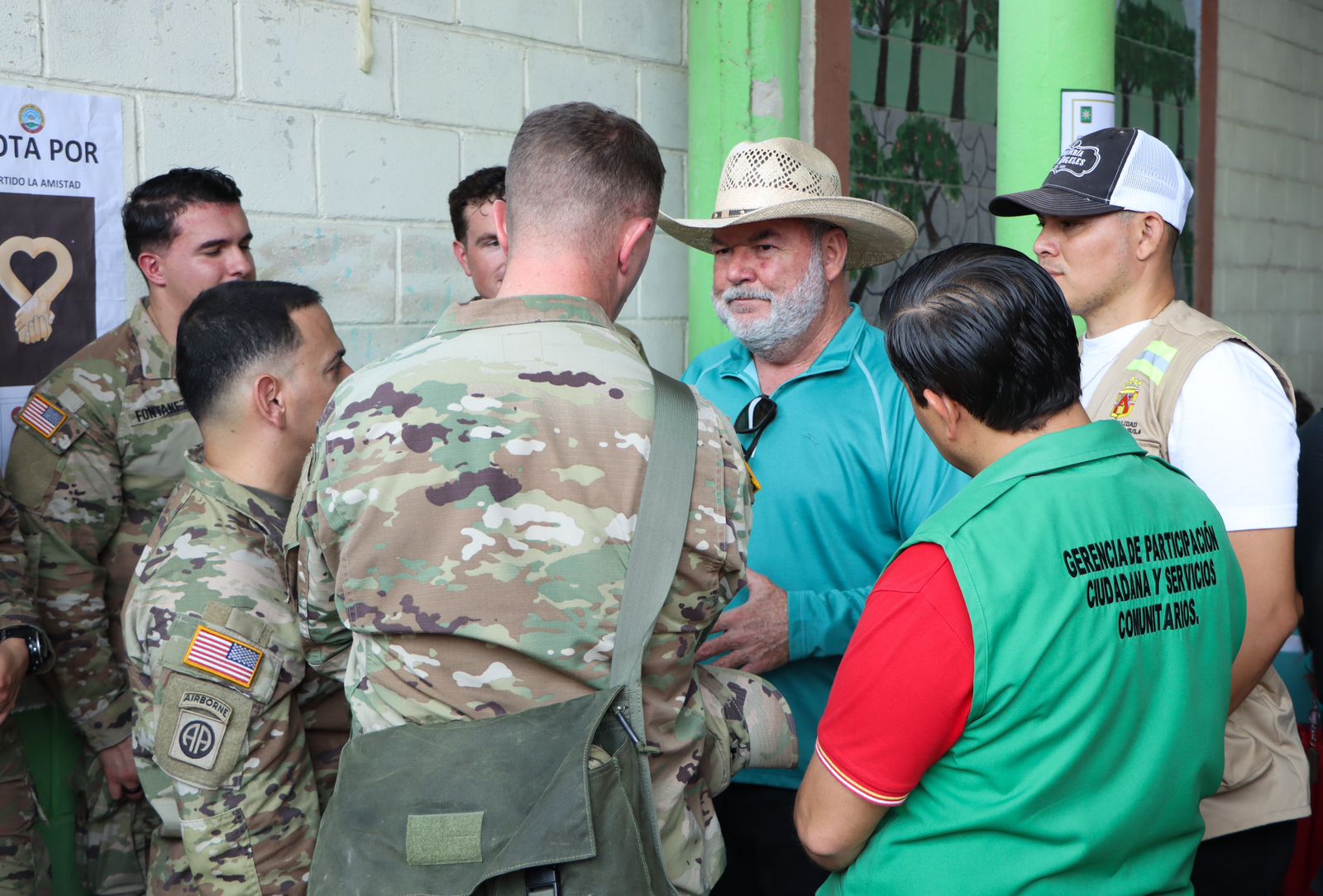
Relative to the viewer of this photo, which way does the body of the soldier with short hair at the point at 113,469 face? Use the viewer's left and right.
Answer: facing the viewer and to the right of the viewer

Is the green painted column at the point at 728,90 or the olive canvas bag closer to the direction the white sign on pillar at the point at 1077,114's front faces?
the olive canvas bag

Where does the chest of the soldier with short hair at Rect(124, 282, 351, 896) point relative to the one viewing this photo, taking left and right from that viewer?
facing to the right of the viewer

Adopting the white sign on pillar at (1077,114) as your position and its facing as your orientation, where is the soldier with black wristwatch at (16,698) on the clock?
The soldier with black wristwatch is roughly at 2 o'clock from the white sign on pillar.

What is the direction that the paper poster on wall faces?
toward the camera

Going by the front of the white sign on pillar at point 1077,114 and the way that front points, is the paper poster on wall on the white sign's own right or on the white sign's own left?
on the white sign's own right

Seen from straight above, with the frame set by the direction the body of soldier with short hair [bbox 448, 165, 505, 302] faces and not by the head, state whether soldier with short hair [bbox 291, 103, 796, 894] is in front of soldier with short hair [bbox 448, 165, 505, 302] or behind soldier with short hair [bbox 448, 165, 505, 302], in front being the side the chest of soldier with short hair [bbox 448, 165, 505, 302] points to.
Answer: in front

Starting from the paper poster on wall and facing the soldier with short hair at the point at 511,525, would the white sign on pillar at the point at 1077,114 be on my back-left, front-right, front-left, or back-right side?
front-left

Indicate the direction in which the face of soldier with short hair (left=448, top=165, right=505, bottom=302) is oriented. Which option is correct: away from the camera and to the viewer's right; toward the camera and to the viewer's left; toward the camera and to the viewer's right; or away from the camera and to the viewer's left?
toward the camera and to the viewer's right

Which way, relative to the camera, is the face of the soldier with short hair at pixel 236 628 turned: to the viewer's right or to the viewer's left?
to the viewer's right

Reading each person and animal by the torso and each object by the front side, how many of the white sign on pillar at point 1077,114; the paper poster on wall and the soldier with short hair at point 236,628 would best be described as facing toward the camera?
2

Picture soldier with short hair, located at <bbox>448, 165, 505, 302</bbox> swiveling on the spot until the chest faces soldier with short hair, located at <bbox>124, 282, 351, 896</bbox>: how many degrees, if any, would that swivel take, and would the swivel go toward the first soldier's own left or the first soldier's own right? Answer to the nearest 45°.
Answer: approximately 45° to the first soldier's own right
